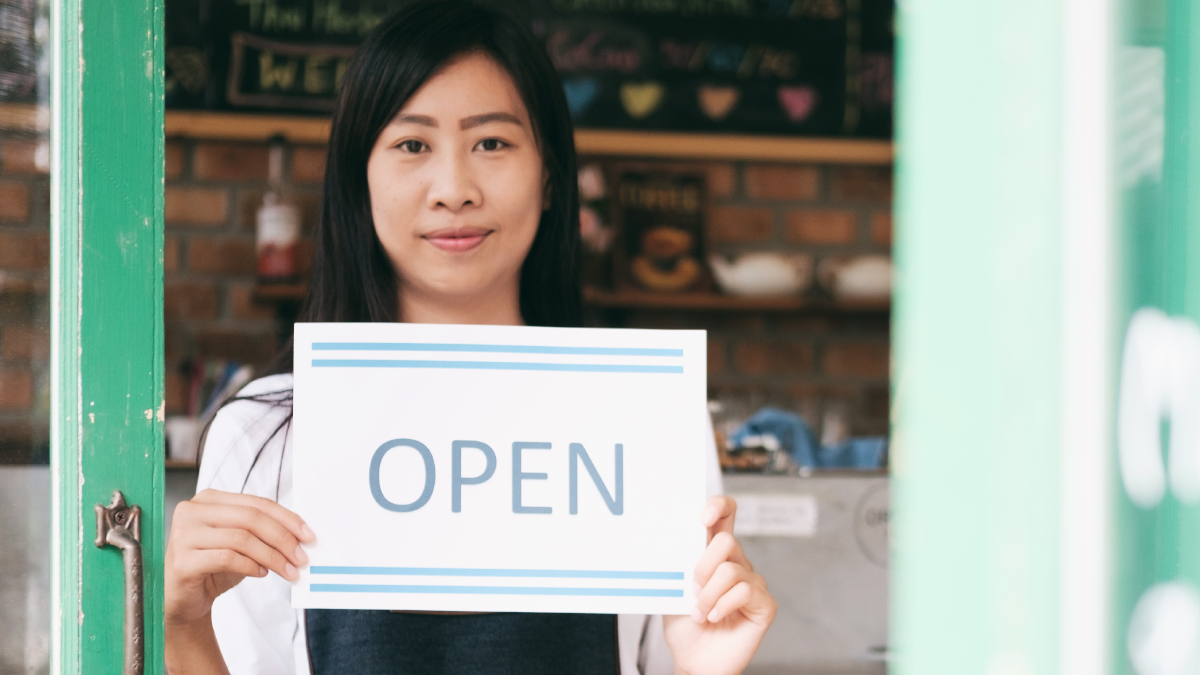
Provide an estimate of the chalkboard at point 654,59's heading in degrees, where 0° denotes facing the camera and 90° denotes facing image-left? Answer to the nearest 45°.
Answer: approximately 0°

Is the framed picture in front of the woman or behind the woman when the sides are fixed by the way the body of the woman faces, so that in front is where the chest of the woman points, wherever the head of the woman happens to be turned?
behind

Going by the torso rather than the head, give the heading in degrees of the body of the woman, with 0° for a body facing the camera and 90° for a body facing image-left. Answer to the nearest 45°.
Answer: approximately 0°

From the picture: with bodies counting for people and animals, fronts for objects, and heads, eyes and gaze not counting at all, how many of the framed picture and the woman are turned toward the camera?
2
